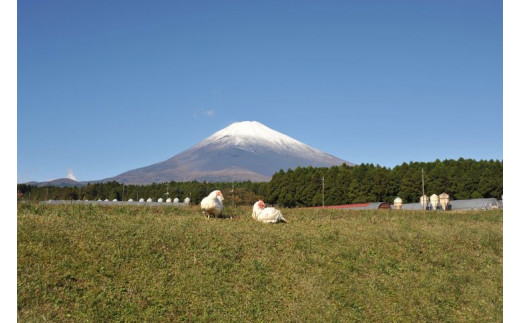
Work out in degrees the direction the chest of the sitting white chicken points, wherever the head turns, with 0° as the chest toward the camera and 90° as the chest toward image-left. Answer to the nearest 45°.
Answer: approximately 90°

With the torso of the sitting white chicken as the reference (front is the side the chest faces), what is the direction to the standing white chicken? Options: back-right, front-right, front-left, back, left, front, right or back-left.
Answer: front
